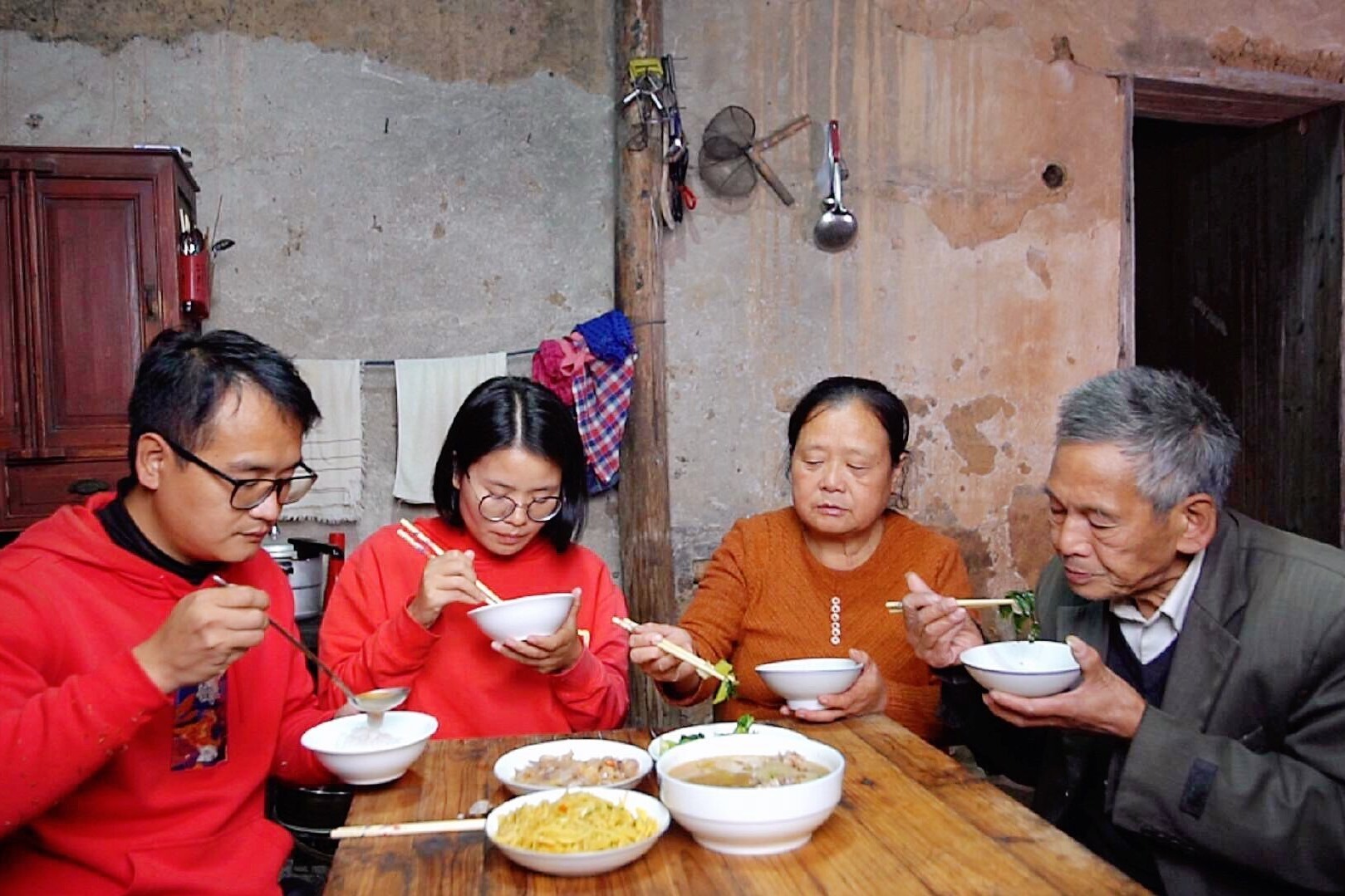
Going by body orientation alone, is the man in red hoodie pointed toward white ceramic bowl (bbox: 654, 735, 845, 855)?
yes

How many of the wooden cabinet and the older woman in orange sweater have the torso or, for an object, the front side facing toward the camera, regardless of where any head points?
2

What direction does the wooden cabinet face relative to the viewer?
toward the camera

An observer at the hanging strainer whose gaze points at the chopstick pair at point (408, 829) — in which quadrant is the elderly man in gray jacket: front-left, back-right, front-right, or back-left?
front-left

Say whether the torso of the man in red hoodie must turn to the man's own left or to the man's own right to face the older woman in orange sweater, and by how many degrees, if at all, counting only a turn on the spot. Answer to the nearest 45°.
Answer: approximately 45° to the man's own left

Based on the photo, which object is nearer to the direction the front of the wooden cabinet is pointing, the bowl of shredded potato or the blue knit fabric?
the bowl of shredded potato

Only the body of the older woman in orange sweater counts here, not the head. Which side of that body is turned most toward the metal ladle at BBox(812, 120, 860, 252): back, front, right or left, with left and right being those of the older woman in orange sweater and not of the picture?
back

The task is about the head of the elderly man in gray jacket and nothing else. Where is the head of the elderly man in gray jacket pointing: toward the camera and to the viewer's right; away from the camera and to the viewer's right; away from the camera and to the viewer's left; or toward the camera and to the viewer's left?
toward the camera and to the viewer's left

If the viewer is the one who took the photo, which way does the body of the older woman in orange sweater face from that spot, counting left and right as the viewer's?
facing the viewer

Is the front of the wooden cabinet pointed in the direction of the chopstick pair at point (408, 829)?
yes

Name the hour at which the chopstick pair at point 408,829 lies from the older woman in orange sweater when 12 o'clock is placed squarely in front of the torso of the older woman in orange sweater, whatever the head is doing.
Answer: The chopstick pair is roughly at 1 o'clock from the older woman in orange sweater.

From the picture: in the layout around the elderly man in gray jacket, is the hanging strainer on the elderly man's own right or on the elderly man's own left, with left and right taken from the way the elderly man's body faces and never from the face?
on the elderly man's own right

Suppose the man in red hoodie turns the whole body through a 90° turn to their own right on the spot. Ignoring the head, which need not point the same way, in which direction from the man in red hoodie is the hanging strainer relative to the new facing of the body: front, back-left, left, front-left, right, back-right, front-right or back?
back

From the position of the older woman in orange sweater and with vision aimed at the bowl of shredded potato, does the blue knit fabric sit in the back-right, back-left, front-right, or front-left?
back-right

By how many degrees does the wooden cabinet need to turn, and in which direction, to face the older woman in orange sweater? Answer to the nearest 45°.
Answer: approximately 45° to its left

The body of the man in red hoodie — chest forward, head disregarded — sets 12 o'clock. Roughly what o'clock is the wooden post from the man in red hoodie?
The wooden post is roughly at 9 o'clock from the man in red hoodie.

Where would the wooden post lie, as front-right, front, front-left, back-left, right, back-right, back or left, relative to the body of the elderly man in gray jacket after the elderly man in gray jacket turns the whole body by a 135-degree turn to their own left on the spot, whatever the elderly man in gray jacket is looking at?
back-left
